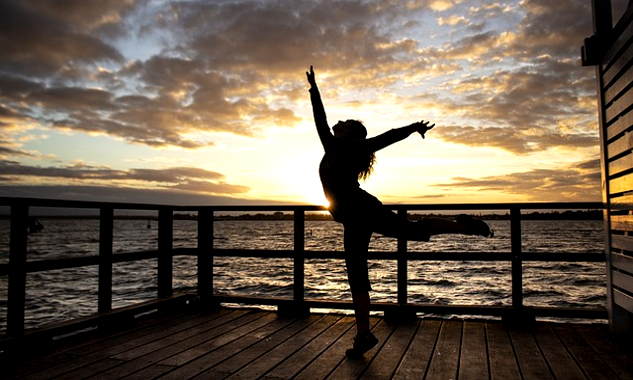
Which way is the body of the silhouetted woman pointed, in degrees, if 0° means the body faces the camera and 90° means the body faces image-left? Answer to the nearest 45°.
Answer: approximately 90°
